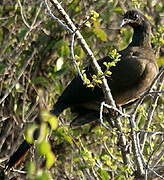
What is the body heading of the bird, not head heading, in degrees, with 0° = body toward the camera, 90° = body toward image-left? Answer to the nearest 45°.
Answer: approximately 270°
